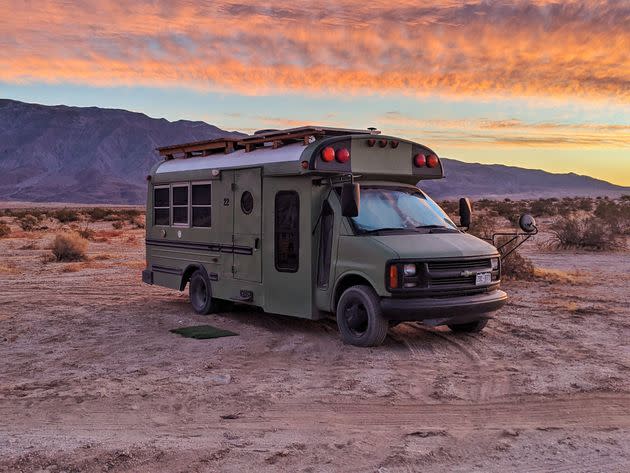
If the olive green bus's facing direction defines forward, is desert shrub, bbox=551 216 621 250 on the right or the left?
on its left

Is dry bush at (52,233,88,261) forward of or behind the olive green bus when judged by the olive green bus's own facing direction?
behind

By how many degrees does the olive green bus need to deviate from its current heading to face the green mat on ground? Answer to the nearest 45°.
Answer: approximately 135° to its right

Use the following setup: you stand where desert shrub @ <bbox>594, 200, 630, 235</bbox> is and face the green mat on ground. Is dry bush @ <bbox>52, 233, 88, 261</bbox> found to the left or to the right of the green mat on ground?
right

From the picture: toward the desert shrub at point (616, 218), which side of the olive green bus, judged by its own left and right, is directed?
left

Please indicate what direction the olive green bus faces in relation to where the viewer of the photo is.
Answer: facing the viewer and to the right of the viewer
